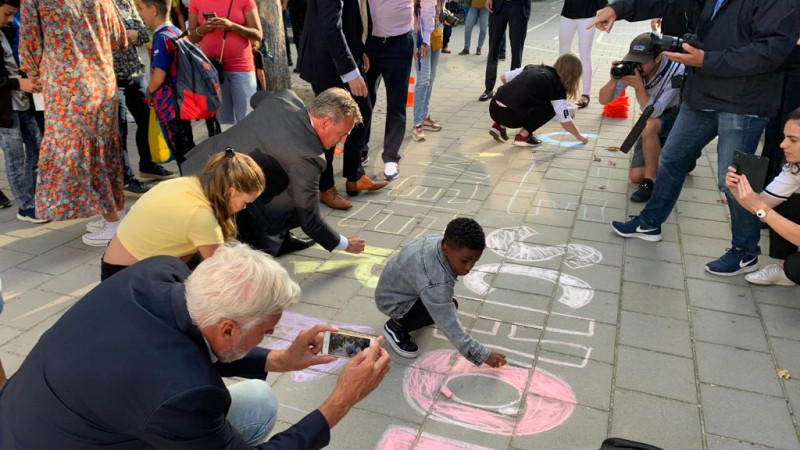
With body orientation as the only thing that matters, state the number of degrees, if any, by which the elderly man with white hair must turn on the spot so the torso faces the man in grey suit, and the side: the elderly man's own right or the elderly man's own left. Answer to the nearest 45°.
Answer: approximately 45° to the elderly man's own left

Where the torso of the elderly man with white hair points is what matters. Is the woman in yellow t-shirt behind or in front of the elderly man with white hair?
in front

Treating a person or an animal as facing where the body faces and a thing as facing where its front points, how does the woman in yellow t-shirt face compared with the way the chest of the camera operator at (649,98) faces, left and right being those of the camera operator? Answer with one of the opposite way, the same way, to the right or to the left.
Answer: the opposite way

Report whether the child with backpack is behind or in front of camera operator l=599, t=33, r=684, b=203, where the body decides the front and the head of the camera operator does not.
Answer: in front

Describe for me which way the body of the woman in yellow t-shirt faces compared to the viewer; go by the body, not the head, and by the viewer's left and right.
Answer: facing to the right of the viewer

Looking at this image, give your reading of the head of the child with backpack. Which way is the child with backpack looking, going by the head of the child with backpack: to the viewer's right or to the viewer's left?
to the viewer's left

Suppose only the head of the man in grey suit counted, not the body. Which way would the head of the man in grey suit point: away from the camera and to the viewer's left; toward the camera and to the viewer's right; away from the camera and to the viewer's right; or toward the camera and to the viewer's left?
toward the camera and to the viewer's right

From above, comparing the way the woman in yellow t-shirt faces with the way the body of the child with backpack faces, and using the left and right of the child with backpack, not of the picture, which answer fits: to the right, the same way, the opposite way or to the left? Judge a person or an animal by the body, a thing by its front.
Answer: the opposite way

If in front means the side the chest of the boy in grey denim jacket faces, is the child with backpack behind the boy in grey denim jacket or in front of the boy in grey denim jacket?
behind

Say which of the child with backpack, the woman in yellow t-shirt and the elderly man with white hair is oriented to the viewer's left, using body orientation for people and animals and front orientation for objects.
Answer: the child with backpack

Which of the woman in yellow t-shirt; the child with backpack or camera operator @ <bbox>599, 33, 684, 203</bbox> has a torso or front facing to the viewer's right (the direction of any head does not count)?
the woman in yellow t-shirt

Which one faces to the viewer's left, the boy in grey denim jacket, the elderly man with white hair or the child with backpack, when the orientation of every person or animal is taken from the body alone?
the child with backpack

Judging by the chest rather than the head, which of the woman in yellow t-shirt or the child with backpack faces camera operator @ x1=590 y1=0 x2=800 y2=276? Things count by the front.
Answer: the woman in yellow t-shirt
